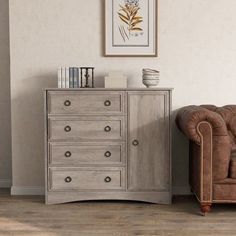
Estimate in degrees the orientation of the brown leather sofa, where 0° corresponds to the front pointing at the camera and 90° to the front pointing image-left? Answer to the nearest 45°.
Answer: approximately 0°

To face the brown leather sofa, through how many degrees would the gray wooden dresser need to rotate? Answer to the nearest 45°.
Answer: approximately 45° to its left

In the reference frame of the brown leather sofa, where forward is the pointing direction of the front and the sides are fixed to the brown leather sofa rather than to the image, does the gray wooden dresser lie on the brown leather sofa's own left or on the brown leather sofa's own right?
on the brown leather sofa's own right
